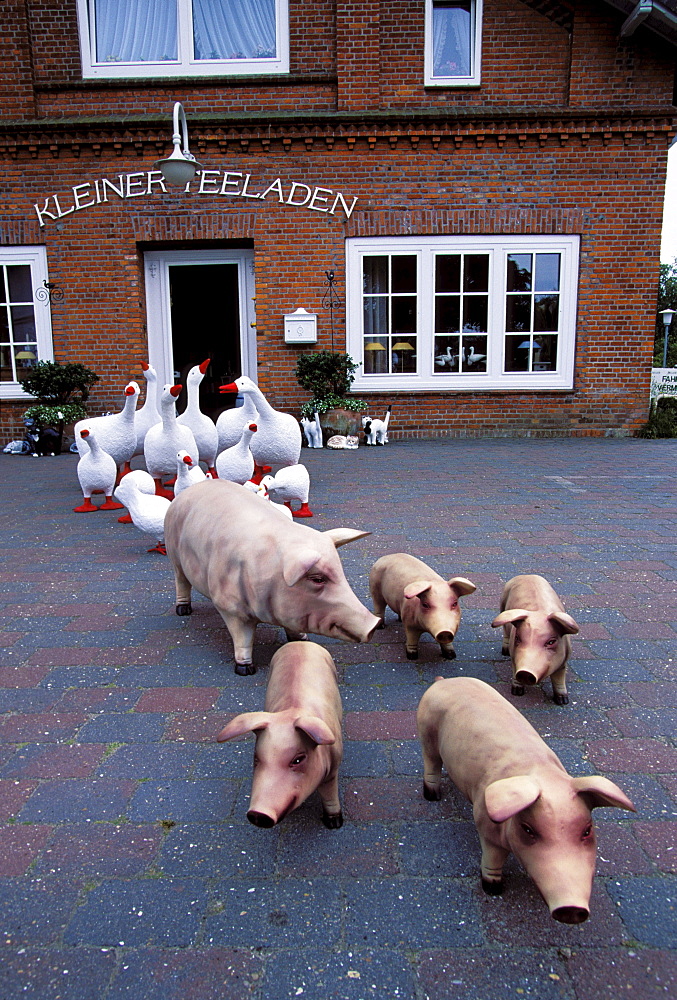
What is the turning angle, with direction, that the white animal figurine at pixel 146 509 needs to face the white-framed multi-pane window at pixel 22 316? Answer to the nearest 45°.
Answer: approximately 90° to its right

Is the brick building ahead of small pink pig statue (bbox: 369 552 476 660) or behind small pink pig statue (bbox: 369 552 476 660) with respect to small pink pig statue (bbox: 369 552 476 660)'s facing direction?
behind

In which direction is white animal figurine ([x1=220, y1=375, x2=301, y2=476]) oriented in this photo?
to the viewer's left

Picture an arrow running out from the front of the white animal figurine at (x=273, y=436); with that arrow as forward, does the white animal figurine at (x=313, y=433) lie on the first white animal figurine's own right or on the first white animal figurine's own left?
on the first white animal figurine's own right

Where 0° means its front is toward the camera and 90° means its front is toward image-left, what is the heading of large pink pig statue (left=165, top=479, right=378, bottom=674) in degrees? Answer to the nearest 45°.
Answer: approximately 315°

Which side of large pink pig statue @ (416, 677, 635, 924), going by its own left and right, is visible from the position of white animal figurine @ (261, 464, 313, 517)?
back

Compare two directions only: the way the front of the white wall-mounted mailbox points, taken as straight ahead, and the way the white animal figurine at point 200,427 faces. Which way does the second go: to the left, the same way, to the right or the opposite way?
to the left

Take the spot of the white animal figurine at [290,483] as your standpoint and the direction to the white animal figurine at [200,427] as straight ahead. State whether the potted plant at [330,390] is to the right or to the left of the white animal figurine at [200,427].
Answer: right

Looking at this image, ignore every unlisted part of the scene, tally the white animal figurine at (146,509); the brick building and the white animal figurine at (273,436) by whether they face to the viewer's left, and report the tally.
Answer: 2

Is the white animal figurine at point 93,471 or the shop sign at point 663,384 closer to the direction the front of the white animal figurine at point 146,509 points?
the white animal figurine

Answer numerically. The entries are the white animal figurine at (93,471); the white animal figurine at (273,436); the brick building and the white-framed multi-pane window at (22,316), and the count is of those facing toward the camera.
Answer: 3
